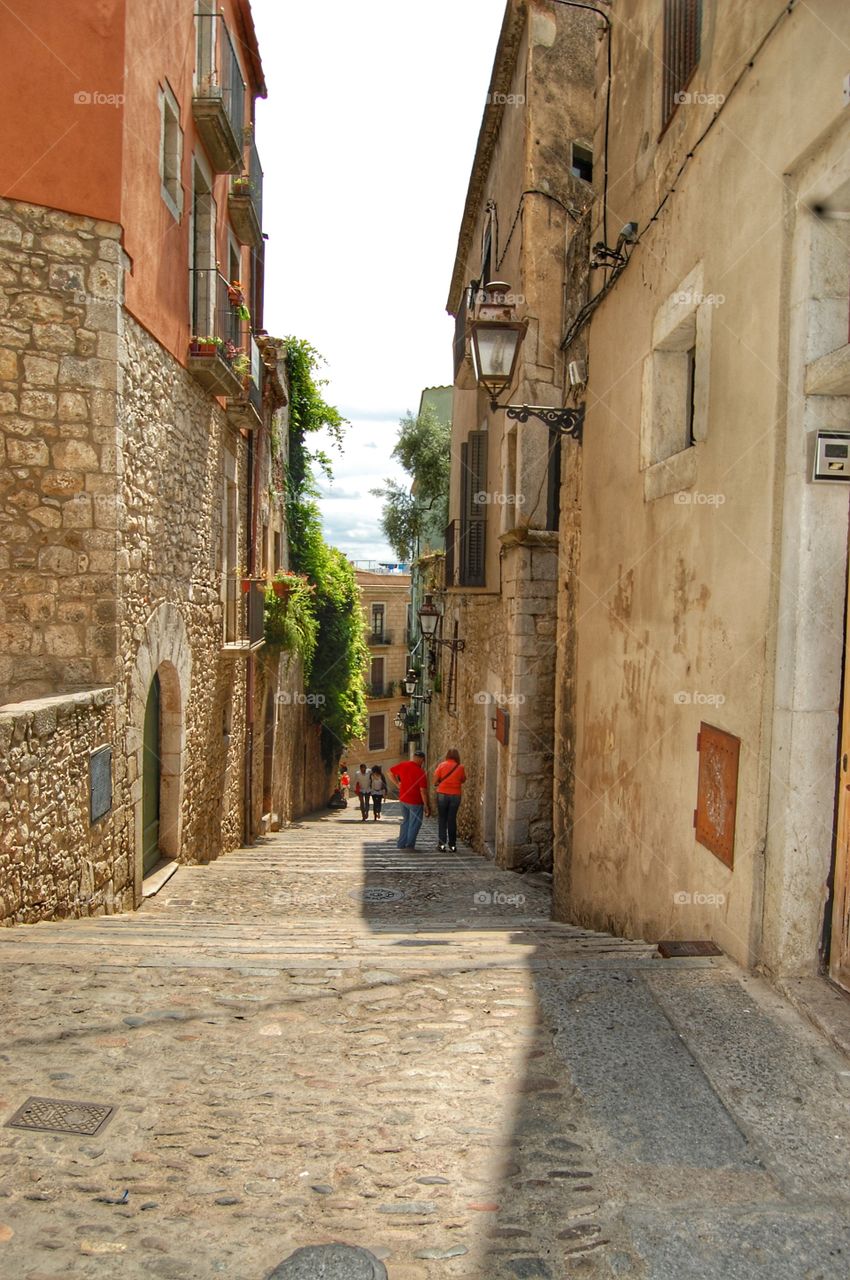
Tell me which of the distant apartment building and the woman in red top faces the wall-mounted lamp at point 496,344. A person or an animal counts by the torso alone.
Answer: the distant apartment building

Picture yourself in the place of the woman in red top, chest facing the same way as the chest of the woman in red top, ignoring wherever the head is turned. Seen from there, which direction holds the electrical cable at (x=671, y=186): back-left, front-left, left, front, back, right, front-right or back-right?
back

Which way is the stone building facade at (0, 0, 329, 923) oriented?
to the viewer's right

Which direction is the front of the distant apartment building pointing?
toward the camera

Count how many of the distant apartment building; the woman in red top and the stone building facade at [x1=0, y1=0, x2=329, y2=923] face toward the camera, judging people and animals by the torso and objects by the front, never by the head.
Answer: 1

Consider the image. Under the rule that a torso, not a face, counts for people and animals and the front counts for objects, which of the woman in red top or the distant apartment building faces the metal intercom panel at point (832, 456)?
the distant apartment building

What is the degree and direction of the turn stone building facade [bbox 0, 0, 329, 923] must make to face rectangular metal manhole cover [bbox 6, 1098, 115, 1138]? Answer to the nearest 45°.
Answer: approximately 90° to its right

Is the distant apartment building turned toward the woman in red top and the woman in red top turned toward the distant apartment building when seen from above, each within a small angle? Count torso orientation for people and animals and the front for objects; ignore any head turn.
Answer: yes

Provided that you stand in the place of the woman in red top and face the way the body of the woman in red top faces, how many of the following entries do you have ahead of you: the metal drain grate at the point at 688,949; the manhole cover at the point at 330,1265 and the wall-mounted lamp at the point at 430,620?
1

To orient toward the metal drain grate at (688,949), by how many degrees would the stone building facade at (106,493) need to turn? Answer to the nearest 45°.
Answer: approximately 45° to its right

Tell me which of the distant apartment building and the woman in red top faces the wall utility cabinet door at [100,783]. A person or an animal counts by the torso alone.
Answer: the distant apartment building

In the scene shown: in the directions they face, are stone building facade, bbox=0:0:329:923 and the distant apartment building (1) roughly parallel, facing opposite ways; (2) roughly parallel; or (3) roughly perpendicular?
roughly perpendicular

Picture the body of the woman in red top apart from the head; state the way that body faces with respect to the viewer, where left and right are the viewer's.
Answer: facing away from the viewer

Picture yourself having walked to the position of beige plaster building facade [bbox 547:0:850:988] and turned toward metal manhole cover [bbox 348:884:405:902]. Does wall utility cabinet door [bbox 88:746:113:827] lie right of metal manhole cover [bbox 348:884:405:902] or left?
left

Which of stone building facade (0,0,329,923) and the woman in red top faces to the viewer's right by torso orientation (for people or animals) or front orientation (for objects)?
the stone building facade

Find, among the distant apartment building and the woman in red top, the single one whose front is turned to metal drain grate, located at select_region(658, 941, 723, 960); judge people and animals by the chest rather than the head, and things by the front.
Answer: the distant apartment building

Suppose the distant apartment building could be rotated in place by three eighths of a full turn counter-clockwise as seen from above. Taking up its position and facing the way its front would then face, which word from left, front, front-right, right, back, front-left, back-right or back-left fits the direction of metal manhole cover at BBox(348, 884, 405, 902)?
back-right

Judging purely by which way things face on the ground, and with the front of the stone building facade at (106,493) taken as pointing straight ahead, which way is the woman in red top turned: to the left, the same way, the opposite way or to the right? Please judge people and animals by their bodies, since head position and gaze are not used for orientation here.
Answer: to the left
